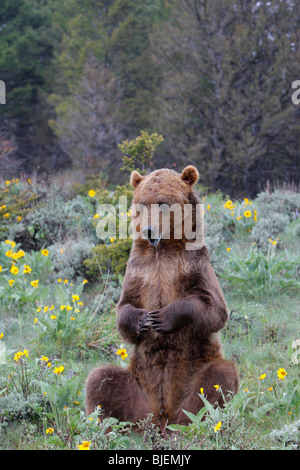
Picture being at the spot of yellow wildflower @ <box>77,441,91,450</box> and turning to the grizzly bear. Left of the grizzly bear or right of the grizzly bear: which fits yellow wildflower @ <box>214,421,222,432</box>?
right

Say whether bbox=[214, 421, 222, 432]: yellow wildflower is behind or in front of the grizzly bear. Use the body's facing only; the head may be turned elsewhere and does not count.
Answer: in front

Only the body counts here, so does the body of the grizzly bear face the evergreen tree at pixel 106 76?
no

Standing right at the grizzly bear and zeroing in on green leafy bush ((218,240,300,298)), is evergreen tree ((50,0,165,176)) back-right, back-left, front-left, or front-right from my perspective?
front-left

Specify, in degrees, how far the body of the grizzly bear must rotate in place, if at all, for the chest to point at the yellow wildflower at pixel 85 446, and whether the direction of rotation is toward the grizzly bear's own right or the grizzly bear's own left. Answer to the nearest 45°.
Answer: approximately 45° to the grizzly bear's own right

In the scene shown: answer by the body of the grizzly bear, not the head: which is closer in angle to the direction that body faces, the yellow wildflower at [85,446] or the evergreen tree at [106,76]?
the yellow wildflower

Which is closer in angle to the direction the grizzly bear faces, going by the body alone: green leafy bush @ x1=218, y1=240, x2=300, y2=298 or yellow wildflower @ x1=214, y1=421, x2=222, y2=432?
the yellow wildflower

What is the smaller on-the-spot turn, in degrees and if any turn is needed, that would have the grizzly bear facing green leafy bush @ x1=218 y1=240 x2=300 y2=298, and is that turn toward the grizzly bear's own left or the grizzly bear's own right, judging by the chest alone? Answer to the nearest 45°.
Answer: approximately 180°

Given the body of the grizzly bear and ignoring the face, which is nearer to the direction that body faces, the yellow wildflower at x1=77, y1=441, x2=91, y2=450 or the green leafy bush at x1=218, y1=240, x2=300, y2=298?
the yellow wildflower

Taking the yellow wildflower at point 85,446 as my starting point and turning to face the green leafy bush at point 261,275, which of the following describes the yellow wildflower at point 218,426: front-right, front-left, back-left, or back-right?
front-right

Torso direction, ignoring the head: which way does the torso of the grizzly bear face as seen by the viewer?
toward the camera
